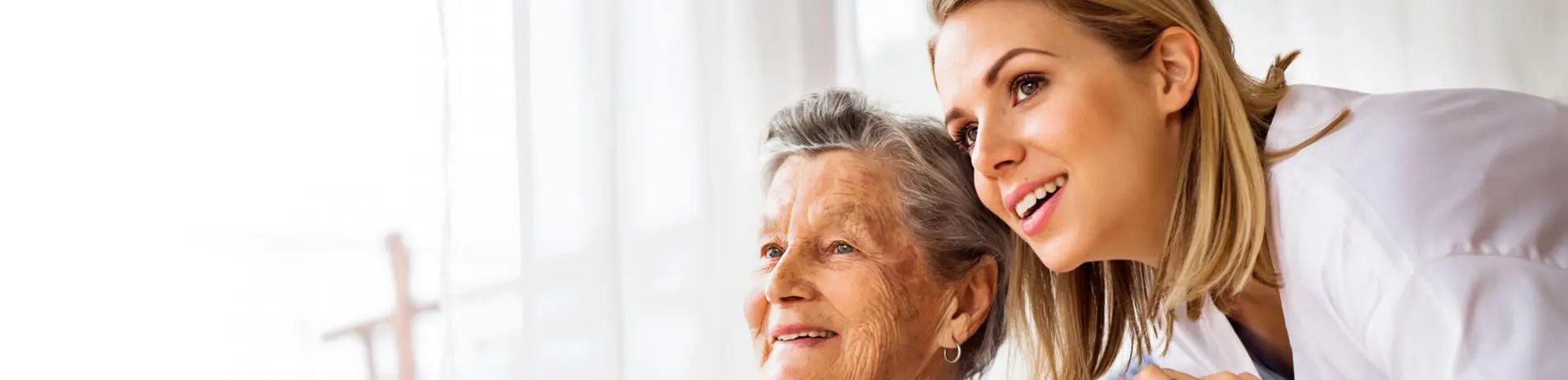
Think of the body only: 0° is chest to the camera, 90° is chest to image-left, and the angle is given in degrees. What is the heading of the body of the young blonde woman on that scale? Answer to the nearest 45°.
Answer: approximately 45°

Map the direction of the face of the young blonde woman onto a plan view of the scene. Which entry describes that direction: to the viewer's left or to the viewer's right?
to the viewer's left

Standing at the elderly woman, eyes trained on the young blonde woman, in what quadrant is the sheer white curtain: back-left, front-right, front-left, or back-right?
back-left
